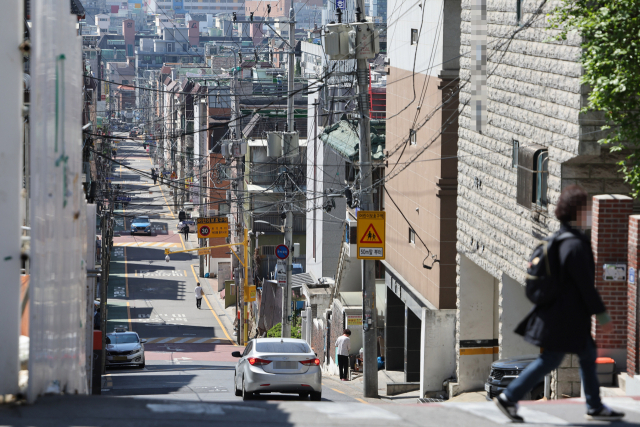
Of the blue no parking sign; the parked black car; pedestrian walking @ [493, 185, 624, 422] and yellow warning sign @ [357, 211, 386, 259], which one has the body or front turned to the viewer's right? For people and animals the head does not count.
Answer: the pedestrian walking

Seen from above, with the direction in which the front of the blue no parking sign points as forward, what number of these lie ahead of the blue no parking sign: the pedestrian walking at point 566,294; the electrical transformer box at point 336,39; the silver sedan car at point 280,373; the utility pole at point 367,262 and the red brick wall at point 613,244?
5

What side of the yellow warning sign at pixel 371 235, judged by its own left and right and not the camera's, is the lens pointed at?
front

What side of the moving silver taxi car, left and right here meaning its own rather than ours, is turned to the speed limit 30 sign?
back

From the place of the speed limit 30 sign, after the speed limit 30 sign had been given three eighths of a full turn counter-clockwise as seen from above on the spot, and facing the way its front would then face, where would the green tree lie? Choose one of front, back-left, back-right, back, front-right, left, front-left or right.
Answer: back-right

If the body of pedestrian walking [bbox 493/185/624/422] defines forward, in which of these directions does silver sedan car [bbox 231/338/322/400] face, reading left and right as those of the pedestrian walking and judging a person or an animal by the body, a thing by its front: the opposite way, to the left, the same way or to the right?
to the left

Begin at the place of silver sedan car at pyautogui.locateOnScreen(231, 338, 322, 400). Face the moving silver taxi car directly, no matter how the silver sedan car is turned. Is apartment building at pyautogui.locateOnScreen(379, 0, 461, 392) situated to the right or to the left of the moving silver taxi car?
right

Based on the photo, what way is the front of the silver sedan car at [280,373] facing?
away from the camera

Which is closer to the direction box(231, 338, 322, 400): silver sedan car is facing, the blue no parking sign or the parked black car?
the blue no parking sign

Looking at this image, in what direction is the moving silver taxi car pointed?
toward the camera
